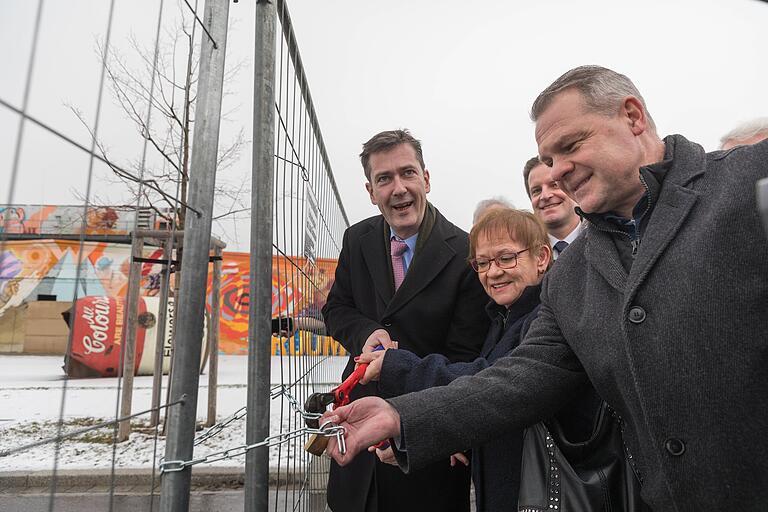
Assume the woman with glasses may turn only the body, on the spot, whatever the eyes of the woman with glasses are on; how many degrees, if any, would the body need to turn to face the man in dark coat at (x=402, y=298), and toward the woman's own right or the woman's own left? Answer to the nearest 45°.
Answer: approximately 90° to the woman's own right

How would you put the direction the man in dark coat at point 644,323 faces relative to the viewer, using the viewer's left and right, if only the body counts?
facing the viewer and to the left of the viewer

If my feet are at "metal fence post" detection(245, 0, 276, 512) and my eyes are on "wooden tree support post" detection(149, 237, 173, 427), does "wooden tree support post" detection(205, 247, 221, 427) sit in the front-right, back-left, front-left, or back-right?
front-right

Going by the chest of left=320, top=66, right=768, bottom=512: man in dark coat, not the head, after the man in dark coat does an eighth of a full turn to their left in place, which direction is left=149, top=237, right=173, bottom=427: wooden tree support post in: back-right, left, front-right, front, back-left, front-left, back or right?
right

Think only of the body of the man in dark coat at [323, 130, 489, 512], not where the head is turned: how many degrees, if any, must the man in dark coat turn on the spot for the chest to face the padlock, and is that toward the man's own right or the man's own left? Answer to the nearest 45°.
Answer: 0° — they already face it

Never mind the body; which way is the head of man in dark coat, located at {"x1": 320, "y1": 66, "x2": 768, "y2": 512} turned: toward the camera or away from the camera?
toward the camera

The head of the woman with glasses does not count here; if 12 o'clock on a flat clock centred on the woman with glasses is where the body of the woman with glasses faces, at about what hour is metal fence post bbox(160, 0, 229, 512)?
The metal fence post is roughly at 12 o'clock from the woman with glasses.

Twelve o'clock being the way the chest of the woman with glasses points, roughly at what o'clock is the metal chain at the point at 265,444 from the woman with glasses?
The metal chain is roughly at 12 o'clock from the woman with glasses.

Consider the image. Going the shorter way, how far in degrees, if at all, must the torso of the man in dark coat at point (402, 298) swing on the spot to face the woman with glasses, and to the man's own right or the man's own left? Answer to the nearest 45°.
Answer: approximately 45° to the man's own left

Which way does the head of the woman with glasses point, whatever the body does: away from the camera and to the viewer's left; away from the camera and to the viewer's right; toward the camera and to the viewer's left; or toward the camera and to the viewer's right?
toward the camera and to the viewer's left

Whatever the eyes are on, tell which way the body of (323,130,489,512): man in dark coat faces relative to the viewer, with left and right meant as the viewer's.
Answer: facing the viewer

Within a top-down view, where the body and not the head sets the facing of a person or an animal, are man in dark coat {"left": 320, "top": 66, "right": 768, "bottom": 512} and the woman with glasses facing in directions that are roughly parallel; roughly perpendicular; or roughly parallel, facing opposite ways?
roughly parallel

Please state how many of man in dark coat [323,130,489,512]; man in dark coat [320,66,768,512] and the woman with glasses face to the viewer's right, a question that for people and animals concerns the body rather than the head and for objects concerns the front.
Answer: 0
